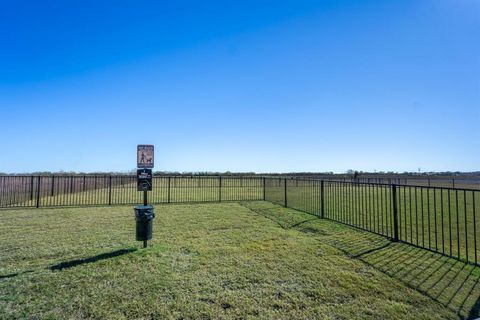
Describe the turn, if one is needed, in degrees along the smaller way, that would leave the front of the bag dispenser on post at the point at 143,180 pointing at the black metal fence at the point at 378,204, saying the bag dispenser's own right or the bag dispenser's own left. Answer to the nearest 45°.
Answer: approximately 90° to the bag dispenser's own left

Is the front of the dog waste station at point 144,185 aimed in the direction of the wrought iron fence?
no

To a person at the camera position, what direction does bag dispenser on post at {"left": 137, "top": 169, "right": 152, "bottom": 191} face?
facing the viewer

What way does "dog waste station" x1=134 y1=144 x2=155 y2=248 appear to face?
toward the camera

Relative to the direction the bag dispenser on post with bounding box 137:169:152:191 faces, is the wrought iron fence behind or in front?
behind
